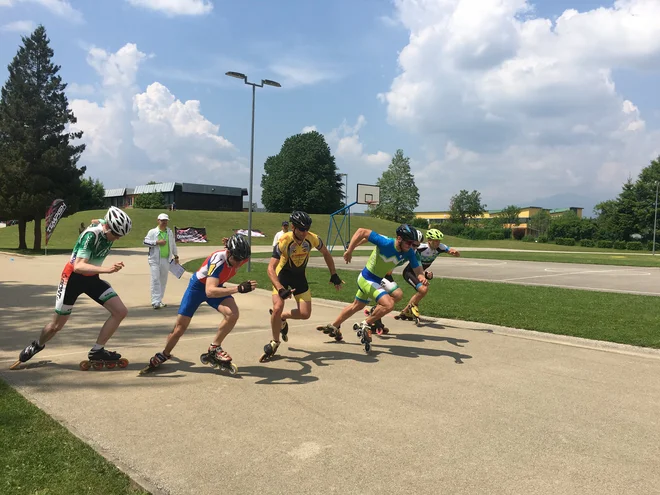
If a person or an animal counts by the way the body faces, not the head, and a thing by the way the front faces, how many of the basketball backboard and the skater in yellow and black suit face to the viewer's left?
0

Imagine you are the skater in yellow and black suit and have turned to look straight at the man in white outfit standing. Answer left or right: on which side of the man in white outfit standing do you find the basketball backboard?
right

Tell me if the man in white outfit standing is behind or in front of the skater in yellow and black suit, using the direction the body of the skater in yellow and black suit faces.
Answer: behind

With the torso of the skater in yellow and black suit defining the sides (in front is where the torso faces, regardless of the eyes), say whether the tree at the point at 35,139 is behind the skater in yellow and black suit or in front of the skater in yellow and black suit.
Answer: behind

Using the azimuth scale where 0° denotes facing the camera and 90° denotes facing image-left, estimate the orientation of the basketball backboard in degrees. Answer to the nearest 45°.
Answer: approximately 315°

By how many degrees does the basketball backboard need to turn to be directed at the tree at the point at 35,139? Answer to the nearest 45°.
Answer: approximately 90° to its right

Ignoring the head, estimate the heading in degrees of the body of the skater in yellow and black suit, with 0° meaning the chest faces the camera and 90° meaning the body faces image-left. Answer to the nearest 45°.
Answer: approximately 0°

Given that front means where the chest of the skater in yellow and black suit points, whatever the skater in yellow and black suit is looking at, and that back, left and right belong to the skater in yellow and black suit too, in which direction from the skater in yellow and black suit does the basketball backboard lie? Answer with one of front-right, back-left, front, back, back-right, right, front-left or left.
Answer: back

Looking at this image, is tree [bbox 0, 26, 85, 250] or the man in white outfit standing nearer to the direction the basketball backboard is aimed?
the man in white outfit standing

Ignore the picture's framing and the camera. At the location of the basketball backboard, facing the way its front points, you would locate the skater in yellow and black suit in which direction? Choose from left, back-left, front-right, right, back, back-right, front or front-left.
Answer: front-right
